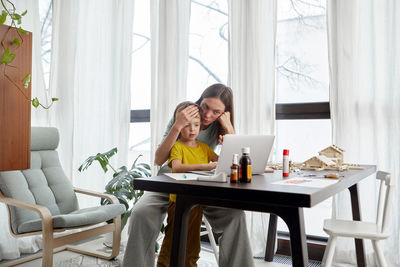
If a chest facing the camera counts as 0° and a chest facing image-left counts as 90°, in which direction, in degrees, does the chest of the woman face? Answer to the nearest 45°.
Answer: approximately 0°

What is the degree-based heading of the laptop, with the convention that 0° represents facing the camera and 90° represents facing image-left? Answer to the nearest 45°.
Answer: approximately 135°

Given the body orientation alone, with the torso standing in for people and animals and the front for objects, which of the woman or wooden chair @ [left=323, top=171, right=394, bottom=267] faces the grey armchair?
the wooden chair

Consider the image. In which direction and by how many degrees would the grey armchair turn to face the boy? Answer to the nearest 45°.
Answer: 0° — it already faces them

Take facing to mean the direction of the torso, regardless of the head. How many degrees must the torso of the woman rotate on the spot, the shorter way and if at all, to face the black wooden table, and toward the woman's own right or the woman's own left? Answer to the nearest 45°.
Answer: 0° — they already face it

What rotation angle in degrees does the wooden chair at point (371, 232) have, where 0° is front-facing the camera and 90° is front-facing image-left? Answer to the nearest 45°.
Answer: approximately 90°
